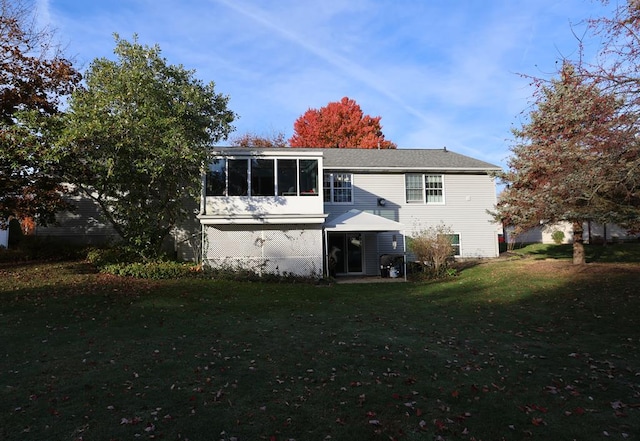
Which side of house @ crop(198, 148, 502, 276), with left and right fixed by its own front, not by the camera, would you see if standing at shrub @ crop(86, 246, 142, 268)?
left

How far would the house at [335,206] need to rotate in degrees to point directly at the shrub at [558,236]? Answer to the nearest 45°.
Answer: approximately 45° to its right

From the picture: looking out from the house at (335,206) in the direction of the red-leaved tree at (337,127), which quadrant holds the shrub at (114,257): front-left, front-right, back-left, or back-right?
back-left

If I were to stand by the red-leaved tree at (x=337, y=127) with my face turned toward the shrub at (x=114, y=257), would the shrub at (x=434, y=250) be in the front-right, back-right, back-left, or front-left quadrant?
front-left

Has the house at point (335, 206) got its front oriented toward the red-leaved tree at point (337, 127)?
yes

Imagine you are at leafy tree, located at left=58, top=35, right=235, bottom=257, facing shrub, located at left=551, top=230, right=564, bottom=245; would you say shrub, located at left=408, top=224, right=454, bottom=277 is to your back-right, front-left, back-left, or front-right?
front-right

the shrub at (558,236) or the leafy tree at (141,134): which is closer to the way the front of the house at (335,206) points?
the shrub

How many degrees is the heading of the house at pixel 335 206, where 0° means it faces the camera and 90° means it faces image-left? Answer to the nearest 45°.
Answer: approximately 180°

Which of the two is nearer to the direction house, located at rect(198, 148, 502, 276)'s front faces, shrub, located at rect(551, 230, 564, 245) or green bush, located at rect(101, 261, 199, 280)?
the shrub

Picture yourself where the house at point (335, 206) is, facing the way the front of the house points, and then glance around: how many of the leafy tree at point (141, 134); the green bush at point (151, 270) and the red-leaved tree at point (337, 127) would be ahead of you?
1

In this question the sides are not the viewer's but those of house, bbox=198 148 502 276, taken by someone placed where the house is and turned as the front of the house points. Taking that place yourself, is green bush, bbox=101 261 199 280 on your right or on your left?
on your left

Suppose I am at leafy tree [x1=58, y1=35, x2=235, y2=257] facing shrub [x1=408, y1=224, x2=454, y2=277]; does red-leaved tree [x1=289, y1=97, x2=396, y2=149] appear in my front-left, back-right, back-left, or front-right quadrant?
front-left
